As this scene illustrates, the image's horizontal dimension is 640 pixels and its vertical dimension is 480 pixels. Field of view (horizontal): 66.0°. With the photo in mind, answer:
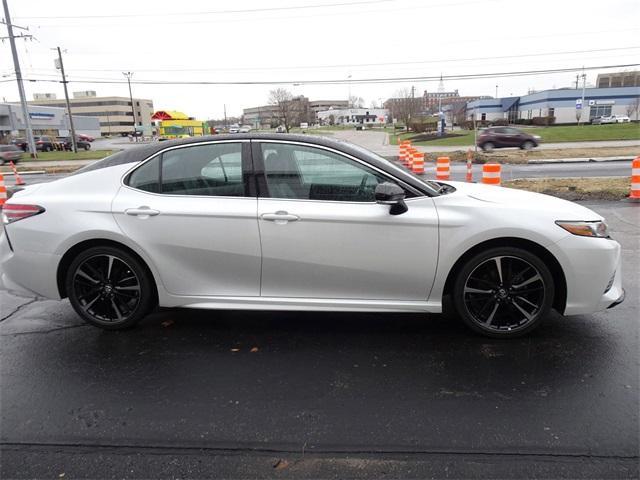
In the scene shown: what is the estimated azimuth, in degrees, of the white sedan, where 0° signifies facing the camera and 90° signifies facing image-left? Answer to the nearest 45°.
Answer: approximately 270°

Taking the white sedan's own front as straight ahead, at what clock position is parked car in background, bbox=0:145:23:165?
The parked car in background is roughly at 8 o'clock from the white sedan.

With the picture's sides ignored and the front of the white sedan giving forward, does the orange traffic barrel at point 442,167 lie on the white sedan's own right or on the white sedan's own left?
on the white sedan's own left
